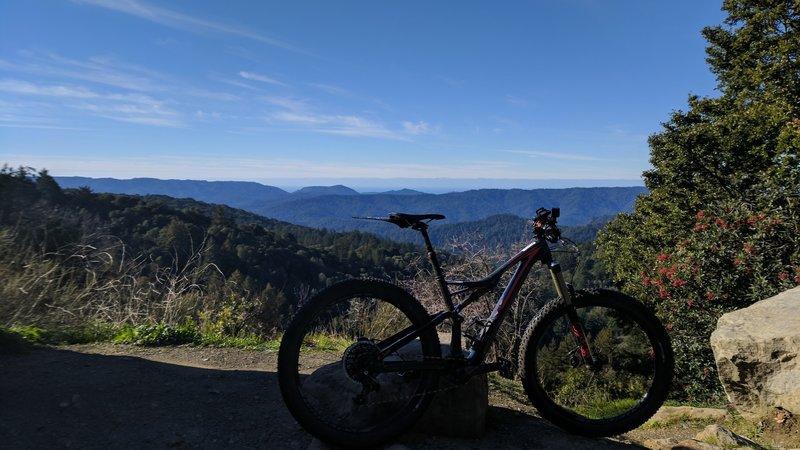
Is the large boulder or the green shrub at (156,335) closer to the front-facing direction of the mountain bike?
the large boulder

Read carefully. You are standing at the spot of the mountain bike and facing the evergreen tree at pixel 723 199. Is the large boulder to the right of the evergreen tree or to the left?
right

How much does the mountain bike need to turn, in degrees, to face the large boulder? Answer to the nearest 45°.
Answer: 0° — it already faces it

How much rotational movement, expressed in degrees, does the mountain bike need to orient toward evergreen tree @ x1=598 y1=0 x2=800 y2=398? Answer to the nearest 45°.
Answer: approximately 45° to its left

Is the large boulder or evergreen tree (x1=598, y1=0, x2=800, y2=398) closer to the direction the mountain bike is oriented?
the large boulder

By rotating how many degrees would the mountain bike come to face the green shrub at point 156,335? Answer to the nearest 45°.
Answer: approximately 135° to its left

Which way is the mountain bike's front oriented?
to the viewer's right
